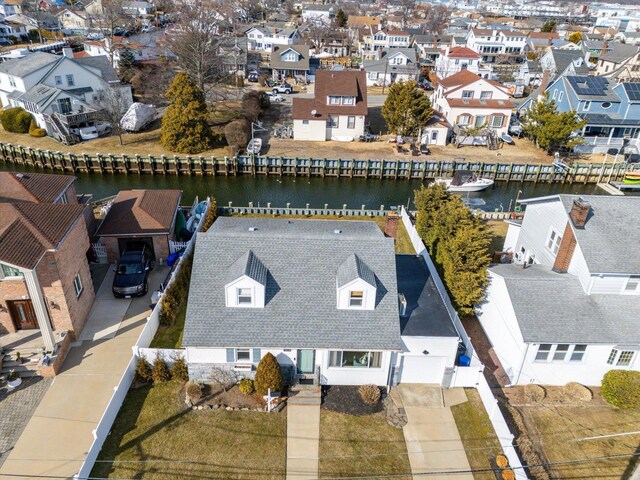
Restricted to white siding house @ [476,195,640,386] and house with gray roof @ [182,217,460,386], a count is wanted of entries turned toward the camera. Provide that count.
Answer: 2

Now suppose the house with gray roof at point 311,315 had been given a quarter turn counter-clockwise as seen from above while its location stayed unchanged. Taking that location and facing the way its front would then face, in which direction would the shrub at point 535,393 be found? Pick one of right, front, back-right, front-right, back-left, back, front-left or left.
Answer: front

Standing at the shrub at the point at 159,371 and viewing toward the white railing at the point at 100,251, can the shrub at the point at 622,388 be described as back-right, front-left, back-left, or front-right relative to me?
back-right

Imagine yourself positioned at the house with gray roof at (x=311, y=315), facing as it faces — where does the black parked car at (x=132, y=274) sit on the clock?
The black parked car is roughly at 4 o'clock from the house with gray roof.

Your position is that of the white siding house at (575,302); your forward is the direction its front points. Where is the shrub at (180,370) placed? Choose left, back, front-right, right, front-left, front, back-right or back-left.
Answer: front-right

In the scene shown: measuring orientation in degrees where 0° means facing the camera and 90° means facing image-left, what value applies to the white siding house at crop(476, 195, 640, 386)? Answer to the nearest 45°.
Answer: approximately 0°

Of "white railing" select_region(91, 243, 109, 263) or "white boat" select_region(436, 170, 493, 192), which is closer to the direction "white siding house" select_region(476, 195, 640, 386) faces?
the white railing

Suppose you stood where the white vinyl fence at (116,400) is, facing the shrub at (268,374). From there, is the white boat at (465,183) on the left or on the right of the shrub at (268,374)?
left

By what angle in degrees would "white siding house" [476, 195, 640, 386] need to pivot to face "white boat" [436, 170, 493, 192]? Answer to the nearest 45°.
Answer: approximately 135° to its right

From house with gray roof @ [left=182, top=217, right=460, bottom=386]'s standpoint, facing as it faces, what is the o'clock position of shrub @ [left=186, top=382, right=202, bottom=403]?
The shrub is roughly at 2 o'clock from the house with gray roof.

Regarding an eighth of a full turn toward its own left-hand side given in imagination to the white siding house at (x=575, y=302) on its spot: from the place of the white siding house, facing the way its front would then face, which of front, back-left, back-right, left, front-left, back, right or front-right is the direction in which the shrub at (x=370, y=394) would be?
right

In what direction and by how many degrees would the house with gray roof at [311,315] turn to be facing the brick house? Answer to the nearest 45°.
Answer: approximately 90° to its right
